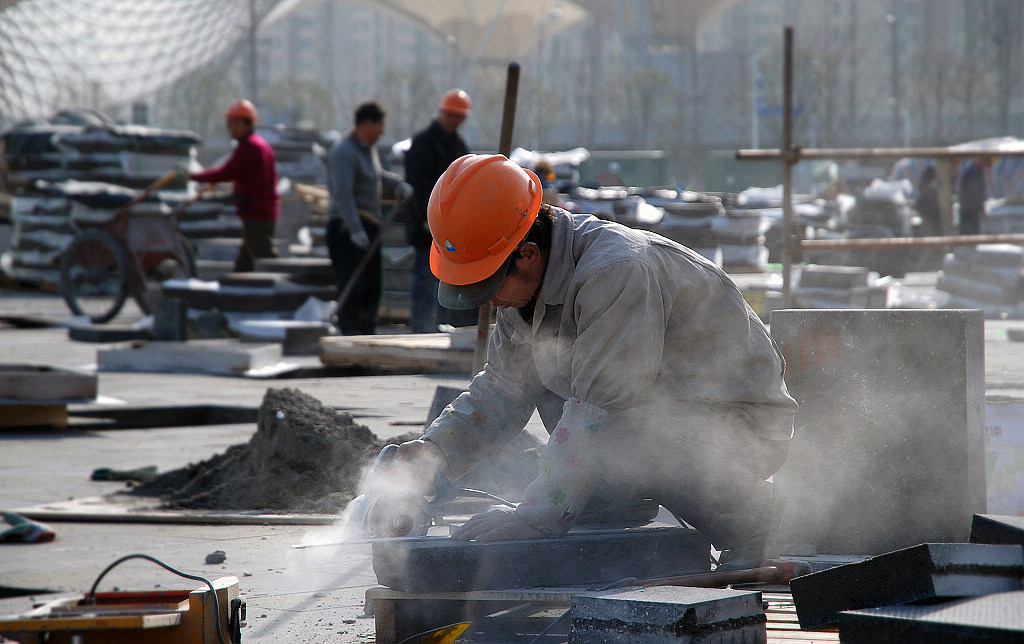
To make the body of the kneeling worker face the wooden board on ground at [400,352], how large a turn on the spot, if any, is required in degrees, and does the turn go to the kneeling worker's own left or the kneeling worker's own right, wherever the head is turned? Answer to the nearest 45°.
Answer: approximately 90° to the kneeling worker's own right

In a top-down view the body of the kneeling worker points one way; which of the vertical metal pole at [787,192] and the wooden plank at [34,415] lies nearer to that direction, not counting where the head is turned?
the wooden plank

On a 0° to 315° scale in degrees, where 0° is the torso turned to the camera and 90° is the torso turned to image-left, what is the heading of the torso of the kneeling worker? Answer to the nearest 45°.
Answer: approximately 90°

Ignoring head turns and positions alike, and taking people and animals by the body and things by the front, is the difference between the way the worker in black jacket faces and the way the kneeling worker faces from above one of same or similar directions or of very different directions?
very different directions
